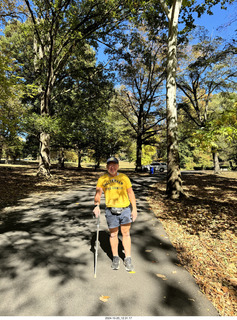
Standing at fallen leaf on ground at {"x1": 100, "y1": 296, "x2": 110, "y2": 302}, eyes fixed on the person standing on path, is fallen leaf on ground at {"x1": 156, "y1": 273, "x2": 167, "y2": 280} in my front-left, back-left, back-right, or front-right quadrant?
front-right

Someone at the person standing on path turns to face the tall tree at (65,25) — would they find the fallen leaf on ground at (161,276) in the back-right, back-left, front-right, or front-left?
back-right

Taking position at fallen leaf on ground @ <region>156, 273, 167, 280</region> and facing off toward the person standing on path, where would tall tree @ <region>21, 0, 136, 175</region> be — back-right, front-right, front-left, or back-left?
front-right

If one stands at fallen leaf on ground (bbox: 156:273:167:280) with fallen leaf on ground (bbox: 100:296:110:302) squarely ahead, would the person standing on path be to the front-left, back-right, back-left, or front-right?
front-right

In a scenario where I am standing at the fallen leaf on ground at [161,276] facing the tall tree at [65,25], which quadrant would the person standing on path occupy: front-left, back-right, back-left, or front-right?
front-left

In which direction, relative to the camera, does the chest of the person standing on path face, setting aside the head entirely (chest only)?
toward the camera

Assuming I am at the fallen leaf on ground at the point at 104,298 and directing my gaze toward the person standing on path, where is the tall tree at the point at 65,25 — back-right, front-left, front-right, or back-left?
front-left

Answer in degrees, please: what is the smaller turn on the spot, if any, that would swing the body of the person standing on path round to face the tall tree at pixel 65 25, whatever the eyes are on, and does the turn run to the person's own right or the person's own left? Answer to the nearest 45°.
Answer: approximately 180°
